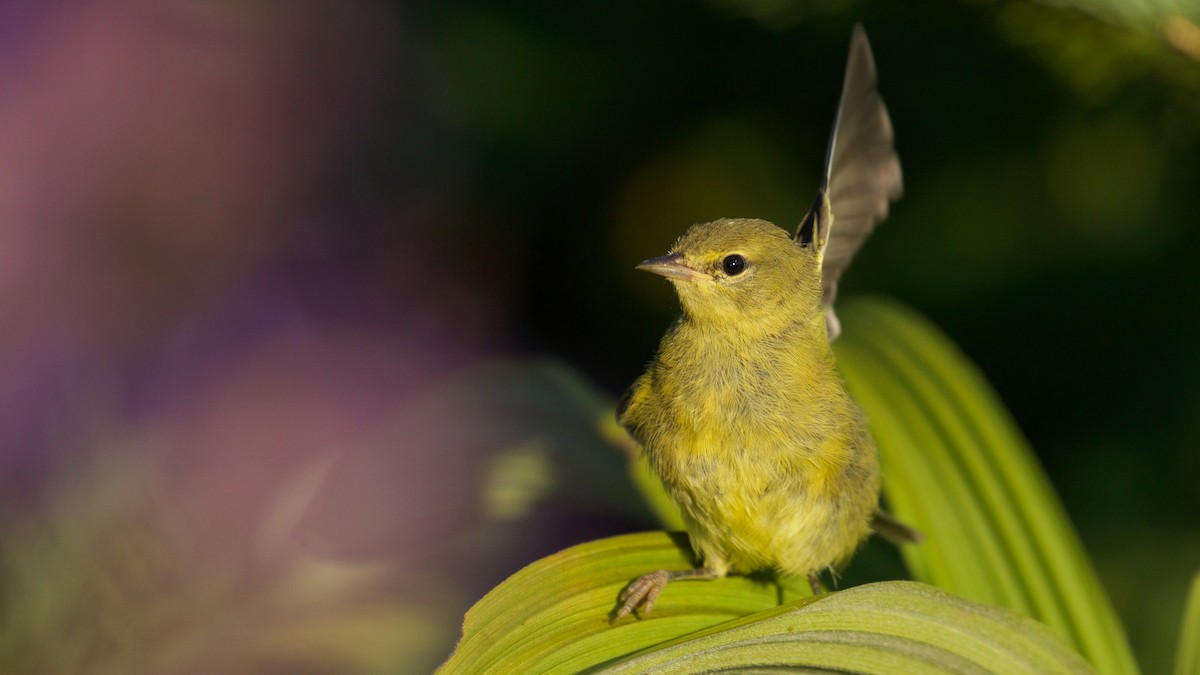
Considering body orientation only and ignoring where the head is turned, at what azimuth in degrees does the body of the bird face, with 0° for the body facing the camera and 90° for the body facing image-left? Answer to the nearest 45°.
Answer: approximately 45°
